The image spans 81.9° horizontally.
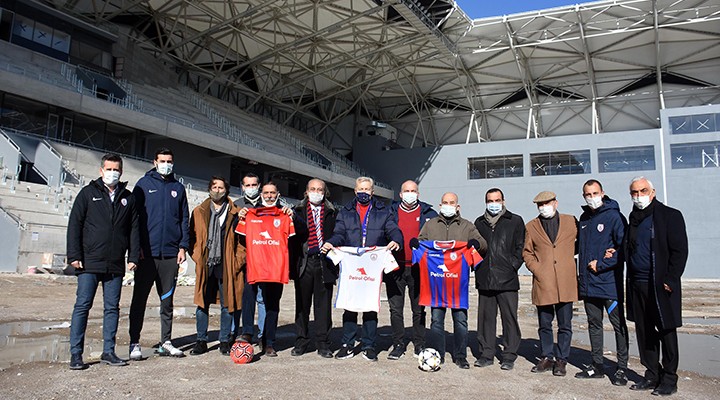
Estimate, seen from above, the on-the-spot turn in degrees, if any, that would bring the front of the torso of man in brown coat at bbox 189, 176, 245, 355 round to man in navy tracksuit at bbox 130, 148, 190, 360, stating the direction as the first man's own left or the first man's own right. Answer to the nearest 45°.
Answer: approximately 90° to the first man's own right

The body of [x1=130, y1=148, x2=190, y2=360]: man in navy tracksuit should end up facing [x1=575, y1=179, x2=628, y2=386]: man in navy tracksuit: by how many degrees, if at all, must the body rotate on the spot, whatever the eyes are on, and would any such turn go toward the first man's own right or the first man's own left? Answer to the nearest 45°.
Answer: approximately 45° to the first man's own left

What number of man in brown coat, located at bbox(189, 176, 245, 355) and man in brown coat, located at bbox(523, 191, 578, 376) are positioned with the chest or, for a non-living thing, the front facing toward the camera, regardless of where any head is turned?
2

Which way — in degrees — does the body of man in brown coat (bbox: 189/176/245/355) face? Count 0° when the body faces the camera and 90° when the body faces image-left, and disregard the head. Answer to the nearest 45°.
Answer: approximately 0°

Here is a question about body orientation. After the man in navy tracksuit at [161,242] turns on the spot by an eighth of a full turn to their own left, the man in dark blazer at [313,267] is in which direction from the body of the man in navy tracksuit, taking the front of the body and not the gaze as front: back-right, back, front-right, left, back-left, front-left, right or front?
front-left

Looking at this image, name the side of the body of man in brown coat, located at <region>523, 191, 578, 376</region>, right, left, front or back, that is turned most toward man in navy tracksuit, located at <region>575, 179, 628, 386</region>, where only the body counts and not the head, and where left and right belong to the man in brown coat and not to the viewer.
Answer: left

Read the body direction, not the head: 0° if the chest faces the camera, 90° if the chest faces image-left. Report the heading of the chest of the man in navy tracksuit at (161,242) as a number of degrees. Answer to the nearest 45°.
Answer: approximately 0°

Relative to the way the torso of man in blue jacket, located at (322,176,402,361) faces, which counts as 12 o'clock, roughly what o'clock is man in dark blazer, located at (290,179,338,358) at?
The man in dark blazer is roughly at 3 o'clock from the man in blue jacket.
